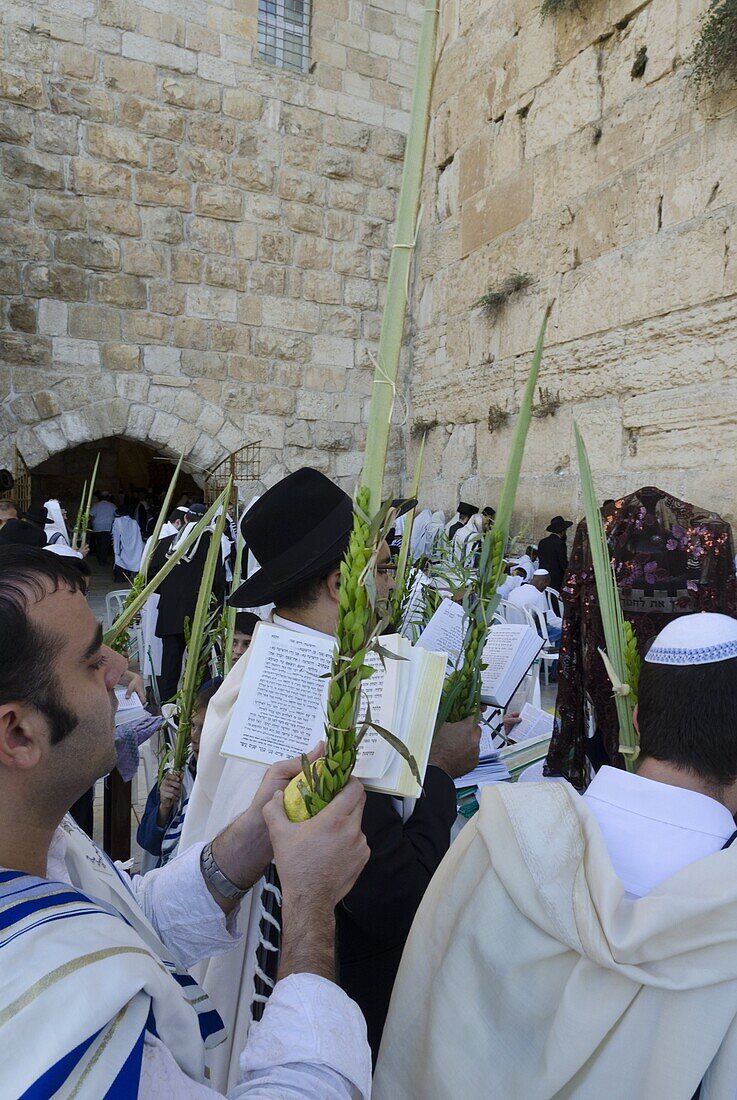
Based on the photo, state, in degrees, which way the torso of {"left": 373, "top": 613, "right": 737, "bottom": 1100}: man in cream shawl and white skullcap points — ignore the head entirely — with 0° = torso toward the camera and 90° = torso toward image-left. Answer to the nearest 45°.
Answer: approximately 180°

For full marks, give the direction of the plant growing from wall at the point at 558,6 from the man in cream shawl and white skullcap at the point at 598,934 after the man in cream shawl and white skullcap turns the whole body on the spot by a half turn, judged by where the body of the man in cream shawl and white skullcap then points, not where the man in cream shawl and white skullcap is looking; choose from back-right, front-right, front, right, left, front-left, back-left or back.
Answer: back

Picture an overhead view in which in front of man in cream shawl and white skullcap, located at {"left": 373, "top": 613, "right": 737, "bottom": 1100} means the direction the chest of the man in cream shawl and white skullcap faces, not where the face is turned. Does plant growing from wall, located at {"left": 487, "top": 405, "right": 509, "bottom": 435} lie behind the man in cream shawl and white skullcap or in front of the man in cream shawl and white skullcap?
in front

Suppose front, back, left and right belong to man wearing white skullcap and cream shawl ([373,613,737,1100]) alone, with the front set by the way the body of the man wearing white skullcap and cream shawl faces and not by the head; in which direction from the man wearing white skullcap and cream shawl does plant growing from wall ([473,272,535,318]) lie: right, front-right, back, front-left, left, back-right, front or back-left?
front

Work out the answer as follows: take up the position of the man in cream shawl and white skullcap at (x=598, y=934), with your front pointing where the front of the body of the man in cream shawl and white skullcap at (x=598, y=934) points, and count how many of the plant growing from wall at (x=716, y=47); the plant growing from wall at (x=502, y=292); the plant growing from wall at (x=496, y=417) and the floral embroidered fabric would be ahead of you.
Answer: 4

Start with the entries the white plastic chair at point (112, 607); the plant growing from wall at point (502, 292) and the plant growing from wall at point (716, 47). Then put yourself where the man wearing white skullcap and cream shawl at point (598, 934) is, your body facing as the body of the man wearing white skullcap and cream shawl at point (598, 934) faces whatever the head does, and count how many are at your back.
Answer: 0

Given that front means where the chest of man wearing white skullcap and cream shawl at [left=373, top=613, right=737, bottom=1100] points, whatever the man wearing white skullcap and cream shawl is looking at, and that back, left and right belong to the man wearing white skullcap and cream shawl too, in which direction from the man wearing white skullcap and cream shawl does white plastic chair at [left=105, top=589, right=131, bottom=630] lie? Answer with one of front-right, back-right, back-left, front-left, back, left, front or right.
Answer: front-left

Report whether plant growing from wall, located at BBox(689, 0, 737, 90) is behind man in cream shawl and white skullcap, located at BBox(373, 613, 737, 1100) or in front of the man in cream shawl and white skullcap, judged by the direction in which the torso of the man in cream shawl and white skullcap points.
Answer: in front

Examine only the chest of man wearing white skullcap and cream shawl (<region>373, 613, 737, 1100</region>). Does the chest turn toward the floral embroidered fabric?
yes

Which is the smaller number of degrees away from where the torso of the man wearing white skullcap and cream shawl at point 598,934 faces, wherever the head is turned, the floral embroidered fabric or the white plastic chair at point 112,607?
the floral embroidered fabric

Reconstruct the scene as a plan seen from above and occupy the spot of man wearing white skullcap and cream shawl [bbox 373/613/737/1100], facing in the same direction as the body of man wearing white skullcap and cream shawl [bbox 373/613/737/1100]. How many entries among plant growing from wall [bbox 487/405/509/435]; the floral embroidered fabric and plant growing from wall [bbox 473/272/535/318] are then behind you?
0

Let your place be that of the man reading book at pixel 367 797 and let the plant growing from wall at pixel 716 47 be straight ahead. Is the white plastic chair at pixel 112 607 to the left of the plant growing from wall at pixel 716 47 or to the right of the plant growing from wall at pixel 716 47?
left
